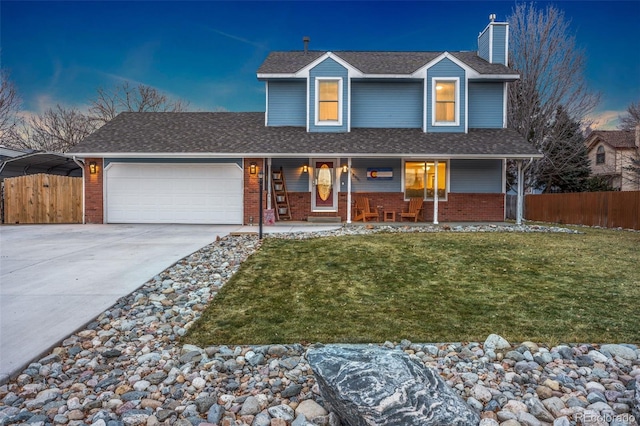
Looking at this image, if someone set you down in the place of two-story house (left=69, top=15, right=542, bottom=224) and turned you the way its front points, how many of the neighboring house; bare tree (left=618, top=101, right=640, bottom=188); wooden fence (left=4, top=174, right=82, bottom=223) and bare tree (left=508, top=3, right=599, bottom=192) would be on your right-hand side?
1

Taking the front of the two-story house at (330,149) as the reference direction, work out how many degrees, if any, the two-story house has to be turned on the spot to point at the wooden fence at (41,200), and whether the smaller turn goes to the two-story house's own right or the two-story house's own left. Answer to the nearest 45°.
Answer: approximately 90° to the two-story house's own right

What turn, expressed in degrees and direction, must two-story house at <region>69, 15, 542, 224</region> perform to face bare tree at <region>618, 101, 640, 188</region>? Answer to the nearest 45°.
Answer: approximately 135° to its left

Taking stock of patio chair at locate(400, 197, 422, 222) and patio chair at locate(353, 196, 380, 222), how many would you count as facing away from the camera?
0

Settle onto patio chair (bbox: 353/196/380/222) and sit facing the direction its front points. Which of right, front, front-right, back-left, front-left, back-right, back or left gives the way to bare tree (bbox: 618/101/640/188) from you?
left

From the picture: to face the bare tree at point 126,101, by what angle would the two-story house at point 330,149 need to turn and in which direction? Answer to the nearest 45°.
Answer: approximately 135° to its right

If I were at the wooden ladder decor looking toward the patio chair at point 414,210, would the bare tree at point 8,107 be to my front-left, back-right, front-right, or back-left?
back-left

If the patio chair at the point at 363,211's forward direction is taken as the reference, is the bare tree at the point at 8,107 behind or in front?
behind

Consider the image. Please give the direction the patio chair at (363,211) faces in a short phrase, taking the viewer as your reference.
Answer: facing the viewer and to the right of the viewer

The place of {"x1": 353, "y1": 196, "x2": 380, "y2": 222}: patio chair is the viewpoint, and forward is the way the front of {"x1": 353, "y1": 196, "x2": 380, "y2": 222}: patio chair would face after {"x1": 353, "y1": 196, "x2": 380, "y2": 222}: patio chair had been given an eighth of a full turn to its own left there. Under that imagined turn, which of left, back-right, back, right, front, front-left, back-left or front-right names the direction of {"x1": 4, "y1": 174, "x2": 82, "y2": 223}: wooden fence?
back

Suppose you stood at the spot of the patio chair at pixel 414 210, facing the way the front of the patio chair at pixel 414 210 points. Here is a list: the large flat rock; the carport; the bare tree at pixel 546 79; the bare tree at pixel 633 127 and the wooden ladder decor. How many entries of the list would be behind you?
2

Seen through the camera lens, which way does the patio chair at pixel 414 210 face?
facing the viewer and to the left of the viewer

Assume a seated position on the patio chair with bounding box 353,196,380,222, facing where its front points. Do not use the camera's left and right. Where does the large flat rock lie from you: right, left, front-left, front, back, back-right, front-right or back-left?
front-right

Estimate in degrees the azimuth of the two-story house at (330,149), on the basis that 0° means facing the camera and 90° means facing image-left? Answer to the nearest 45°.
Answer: approximately 0°
